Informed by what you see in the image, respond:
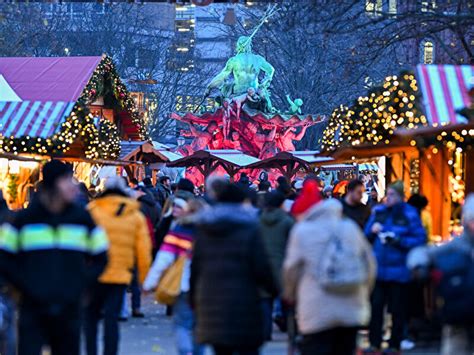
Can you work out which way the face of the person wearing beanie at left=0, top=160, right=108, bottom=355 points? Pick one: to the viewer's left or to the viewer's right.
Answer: to the viewer's right

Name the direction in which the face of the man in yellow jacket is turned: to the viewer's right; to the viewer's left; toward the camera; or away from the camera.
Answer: away from the camera

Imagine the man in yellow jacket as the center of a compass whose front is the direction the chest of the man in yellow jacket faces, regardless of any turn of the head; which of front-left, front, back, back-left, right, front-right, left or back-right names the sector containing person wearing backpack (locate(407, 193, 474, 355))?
back-right

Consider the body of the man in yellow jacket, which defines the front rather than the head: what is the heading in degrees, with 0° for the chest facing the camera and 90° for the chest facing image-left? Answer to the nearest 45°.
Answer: approximately 180°

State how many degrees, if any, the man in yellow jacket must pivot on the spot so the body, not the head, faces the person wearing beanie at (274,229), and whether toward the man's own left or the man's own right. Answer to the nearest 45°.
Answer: approximately 45° to the man's own right

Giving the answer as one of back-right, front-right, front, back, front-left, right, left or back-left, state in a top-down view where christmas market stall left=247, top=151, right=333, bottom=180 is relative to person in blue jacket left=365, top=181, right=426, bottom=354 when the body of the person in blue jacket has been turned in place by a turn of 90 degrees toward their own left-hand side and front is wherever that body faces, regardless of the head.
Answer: back-left

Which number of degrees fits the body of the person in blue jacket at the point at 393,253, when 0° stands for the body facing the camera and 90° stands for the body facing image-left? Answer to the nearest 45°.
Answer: approximately 45°
